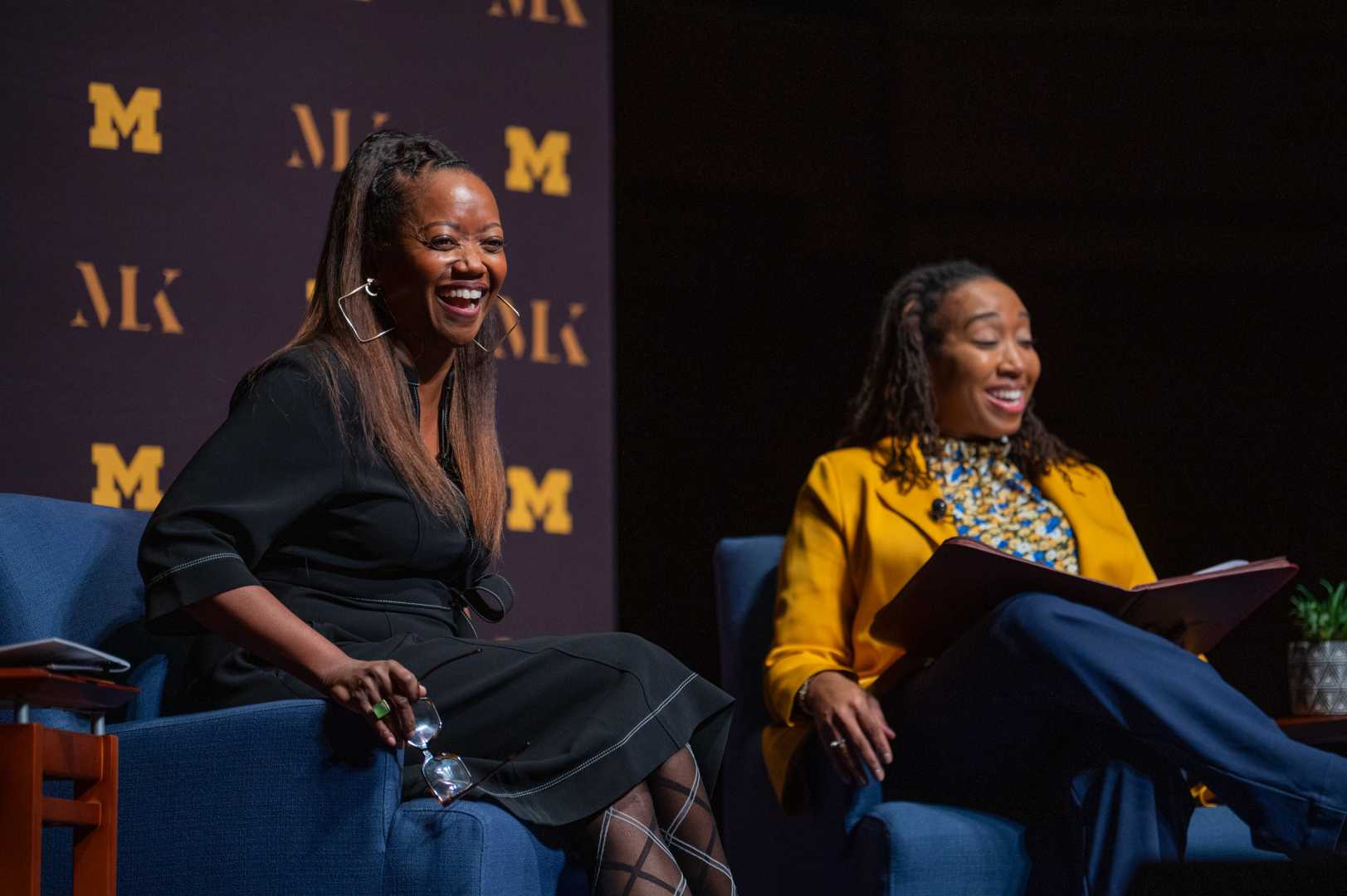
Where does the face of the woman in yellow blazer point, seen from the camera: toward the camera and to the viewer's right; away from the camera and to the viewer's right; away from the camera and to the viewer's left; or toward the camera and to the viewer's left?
toward the camera and to the viewer's right

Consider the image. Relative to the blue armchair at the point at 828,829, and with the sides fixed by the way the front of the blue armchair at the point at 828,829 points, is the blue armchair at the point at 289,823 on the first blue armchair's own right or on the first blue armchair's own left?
on the first blue armchair's own right

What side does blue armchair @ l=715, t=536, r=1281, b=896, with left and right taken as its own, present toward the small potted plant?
left

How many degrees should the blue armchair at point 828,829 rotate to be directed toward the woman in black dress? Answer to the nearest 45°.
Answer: approximately 90° to its right

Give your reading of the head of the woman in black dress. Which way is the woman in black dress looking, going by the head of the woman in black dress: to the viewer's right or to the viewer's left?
to the viewer's right

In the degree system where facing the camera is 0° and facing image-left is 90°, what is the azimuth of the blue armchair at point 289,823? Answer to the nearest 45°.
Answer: approximately 315°

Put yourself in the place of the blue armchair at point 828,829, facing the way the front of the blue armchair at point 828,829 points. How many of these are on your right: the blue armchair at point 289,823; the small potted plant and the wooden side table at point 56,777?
2

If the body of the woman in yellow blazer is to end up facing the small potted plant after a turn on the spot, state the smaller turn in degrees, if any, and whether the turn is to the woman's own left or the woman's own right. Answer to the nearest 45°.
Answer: approximately 90° to the woman's own left
